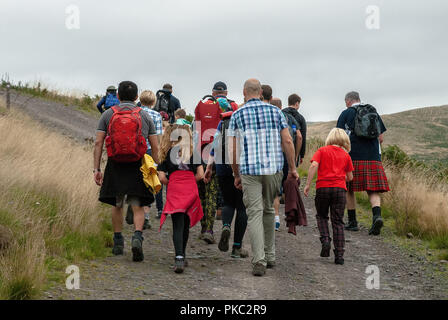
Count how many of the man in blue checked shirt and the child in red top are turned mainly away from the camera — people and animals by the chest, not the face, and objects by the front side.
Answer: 2

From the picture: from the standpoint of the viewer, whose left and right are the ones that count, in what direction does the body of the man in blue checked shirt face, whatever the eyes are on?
facing away from the viewer

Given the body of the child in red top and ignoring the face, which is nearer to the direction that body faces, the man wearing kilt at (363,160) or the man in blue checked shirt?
the man wearing kilt

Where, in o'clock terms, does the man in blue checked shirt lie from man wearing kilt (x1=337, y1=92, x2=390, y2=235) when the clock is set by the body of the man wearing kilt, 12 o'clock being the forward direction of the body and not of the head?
The man in blue checked shirt is roughly at 8 o'clock from the man wearing kilt.

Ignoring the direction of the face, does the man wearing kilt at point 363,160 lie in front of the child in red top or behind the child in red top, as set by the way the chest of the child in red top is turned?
in front

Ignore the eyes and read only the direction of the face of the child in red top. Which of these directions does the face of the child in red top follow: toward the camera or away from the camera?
away from the camera

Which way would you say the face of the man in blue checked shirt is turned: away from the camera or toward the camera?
away from the camera

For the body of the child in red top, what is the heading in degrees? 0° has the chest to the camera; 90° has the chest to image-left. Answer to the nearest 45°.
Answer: approximately 180°

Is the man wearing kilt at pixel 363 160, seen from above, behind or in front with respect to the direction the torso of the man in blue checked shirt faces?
in front

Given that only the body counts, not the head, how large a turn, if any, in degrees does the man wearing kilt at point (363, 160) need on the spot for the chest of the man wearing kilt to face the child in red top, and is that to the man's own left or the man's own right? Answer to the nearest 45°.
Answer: approximately 135° to the man's own left

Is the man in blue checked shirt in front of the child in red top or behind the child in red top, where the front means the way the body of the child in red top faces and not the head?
behind
